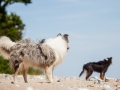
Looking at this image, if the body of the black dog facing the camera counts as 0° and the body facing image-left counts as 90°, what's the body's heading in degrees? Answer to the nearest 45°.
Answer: approximately 270°

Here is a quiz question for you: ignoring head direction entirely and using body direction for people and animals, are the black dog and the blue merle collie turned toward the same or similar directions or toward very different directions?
same or similar directions

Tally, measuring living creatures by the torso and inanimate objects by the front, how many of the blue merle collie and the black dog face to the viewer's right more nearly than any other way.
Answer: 2

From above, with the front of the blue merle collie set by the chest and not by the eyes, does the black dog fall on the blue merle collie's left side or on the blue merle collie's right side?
on the blue merle collie's left side

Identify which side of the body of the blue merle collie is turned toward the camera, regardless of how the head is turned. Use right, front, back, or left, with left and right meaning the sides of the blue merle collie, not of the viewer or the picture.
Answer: right
